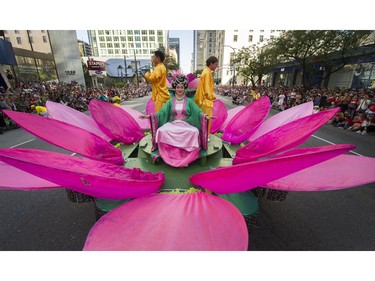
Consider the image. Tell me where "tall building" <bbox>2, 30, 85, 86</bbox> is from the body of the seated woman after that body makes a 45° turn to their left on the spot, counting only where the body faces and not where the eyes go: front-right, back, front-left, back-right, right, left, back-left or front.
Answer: back

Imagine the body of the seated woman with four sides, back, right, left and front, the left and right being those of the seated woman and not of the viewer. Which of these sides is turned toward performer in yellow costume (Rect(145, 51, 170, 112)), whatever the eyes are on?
back

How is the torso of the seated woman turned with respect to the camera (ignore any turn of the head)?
toward the camera

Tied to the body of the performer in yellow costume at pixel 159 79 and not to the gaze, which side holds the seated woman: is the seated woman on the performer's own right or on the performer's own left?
on the performer's own left

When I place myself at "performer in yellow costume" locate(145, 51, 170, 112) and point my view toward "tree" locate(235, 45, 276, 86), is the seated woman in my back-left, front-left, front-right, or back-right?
back-right

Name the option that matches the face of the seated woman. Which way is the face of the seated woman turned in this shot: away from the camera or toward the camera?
toward the camera
